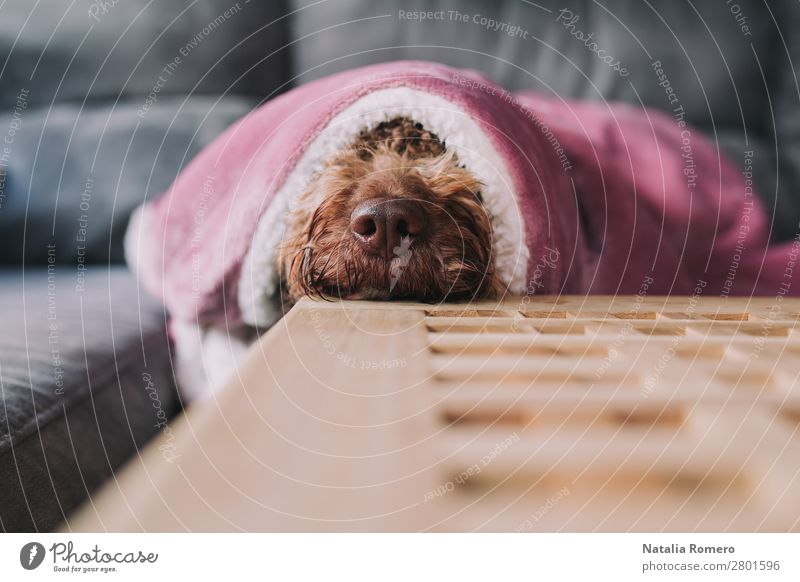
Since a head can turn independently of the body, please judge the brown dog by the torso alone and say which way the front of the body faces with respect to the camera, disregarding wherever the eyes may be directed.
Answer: toward the camera
